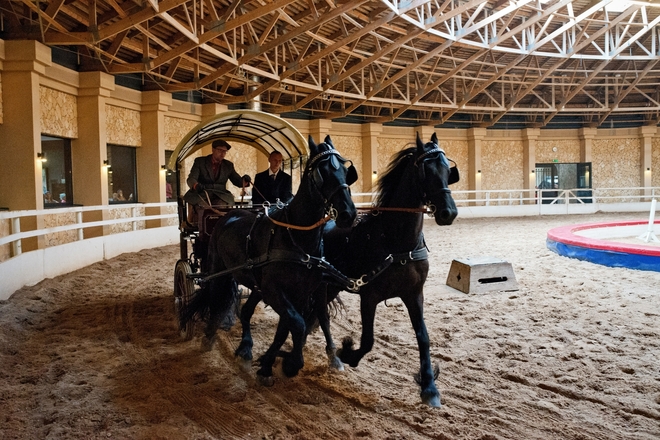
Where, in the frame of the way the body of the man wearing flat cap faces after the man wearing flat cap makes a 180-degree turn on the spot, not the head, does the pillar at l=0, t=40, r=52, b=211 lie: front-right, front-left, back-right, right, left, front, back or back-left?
front

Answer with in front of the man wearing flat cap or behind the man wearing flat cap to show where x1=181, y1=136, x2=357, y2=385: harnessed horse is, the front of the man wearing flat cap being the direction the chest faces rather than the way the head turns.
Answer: in front

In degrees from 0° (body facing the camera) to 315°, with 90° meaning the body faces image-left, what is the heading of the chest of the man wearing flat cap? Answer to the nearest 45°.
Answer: approximately 315°

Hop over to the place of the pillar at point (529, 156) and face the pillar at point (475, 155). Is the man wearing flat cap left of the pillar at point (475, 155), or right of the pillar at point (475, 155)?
left

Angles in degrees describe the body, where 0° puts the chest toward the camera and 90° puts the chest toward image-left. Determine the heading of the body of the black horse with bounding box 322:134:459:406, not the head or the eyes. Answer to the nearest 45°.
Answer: approximately 315°

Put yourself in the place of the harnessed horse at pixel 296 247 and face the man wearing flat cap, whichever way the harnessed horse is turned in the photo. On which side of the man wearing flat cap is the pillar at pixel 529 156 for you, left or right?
right

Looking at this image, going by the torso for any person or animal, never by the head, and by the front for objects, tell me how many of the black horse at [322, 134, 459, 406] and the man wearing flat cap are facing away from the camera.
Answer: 0

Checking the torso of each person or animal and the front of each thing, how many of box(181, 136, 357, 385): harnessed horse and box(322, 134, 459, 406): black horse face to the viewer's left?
0

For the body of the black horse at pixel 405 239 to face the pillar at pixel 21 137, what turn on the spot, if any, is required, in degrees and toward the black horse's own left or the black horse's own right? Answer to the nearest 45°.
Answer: approximately 180°

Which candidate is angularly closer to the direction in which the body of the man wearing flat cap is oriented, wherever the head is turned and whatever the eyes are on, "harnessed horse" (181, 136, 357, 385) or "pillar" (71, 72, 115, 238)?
the harnessed horse

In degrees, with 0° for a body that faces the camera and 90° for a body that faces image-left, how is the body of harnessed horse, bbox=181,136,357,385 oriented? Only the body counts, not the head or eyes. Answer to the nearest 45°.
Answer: approximately 315°

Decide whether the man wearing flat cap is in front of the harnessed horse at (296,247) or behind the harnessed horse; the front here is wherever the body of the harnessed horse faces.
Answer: behind
